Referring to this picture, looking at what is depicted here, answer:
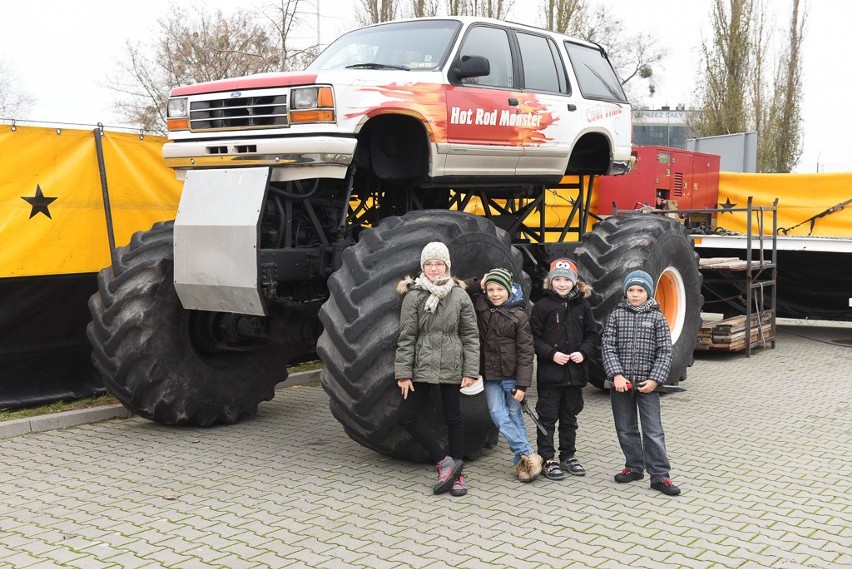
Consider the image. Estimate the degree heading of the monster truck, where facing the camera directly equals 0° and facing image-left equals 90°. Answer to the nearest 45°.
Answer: approximately 45°

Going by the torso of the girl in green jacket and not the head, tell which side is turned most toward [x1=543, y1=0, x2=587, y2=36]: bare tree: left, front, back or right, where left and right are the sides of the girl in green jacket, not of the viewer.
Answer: back

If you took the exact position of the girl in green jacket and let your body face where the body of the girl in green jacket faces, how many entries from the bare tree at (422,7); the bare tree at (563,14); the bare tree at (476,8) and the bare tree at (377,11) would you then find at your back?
4

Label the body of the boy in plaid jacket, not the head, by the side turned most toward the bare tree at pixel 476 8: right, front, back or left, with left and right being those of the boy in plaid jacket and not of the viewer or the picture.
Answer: back

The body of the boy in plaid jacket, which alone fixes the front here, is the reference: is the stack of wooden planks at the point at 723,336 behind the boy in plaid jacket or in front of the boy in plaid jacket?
behind

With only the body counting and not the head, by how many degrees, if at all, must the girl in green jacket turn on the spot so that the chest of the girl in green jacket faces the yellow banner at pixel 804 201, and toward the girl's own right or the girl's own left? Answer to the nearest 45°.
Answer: approximately 135° to the girl's own left

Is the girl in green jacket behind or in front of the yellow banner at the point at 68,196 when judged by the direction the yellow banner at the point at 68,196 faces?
in front

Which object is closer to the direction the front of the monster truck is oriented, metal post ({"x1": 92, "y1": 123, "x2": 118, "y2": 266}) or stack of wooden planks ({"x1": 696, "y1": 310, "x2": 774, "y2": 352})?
the metal post

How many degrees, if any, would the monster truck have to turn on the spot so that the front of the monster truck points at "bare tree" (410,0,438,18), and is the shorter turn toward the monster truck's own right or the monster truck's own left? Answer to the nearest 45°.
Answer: approximately 135° to the monster truck's own right

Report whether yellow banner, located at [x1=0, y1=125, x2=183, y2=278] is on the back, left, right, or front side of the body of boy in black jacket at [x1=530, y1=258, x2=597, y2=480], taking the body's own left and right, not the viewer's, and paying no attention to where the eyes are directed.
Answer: right
